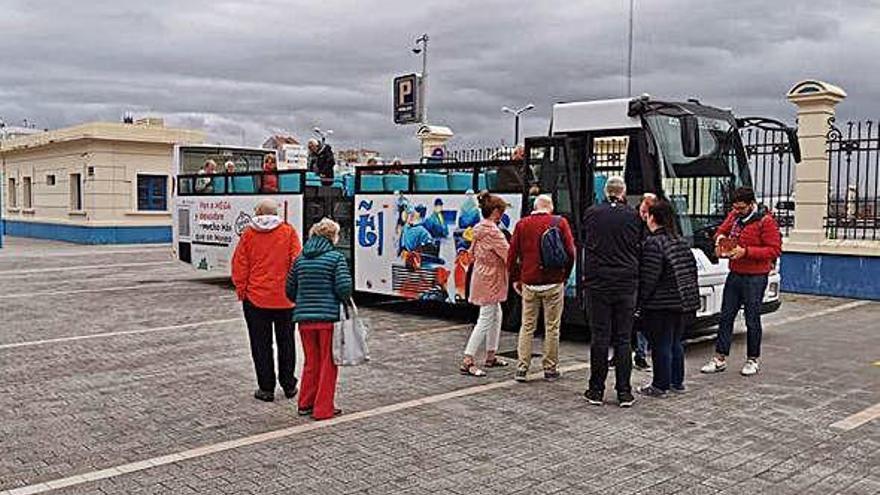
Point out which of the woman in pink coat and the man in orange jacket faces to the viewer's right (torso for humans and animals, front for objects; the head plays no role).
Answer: the woman in pink coat

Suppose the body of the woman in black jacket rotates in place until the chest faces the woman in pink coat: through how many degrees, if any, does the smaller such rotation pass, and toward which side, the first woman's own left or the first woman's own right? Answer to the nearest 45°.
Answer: approximately 45° to the first woman's own left

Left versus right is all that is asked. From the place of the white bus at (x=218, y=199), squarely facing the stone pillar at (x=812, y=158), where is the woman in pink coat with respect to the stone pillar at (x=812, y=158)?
right

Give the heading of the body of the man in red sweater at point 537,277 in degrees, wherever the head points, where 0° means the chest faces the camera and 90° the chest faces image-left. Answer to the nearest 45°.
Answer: approximately 180°

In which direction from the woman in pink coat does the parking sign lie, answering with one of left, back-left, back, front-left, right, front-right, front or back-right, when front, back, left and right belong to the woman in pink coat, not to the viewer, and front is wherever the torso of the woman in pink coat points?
left

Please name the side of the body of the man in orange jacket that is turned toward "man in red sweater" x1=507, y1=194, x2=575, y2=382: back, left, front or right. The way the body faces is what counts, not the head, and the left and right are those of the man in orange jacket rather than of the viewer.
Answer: right

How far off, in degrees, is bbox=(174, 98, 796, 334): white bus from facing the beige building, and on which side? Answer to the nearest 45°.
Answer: approximately 180°

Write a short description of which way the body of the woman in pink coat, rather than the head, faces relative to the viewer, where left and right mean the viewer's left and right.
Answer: facing to the right of the viewer

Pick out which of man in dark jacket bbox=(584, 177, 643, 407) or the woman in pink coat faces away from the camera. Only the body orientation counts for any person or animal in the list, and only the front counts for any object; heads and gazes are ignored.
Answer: the man in dark jacket

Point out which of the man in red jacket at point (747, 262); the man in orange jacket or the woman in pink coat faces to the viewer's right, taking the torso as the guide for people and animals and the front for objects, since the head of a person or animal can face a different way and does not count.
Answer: the woman in pink coat

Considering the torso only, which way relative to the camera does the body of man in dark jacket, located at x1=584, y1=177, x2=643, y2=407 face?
away from the camera

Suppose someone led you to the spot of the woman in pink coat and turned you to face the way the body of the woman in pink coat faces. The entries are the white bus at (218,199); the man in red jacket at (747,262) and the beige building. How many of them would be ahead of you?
1

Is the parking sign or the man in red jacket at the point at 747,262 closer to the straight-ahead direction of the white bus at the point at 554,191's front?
the man in red jacket

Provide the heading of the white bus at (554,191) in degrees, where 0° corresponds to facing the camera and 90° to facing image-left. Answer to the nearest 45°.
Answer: approximately 315°
